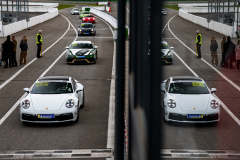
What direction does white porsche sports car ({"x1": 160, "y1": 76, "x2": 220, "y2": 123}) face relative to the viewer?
toward the camera

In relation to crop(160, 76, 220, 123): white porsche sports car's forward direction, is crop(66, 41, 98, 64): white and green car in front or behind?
behind

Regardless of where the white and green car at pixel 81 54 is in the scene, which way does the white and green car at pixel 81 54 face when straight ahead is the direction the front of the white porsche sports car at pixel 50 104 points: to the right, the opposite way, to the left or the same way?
the same way

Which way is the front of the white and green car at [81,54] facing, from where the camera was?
facing the viewer

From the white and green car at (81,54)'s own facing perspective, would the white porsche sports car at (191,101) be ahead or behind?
ahead

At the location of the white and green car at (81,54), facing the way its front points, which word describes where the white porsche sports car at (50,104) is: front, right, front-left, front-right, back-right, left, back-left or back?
front

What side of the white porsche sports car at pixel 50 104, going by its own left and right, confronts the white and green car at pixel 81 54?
back

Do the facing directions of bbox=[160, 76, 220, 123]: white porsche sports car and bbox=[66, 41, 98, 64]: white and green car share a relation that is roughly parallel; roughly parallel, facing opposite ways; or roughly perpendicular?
roughly parallel
